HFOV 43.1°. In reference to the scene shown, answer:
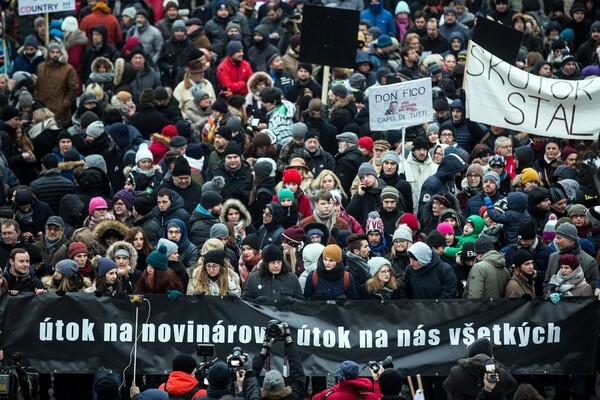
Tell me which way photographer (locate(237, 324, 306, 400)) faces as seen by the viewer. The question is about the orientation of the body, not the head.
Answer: away from the camera

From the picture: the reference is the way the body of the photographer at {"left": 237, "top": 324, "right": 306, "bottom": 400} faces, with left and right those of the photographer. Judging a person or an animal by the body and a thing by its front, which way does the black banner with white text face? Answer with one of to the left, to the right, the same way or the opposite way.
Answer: the opposite way

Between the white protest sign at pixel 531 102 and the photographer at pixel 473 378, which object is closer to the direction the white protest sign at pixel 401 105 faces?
the photographer

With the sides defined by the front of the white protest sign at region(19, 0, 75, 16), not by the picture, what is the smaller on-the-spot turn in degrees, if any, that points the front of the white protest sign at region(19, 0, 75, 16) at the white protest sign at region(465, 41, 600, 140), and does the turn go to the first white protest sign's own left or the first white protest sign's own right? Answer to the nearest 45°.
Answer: approximately 45° to the first white protest sign's own left

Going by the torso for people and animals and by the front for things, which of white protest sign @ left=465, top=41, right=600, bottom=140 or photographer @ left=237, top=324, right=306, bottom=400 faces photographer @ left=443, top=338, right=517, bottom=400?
the white protest sign

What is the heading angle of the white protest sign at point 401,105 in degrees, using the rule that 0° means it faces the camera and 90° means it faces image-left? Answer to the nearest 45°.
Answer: approximately 0°
